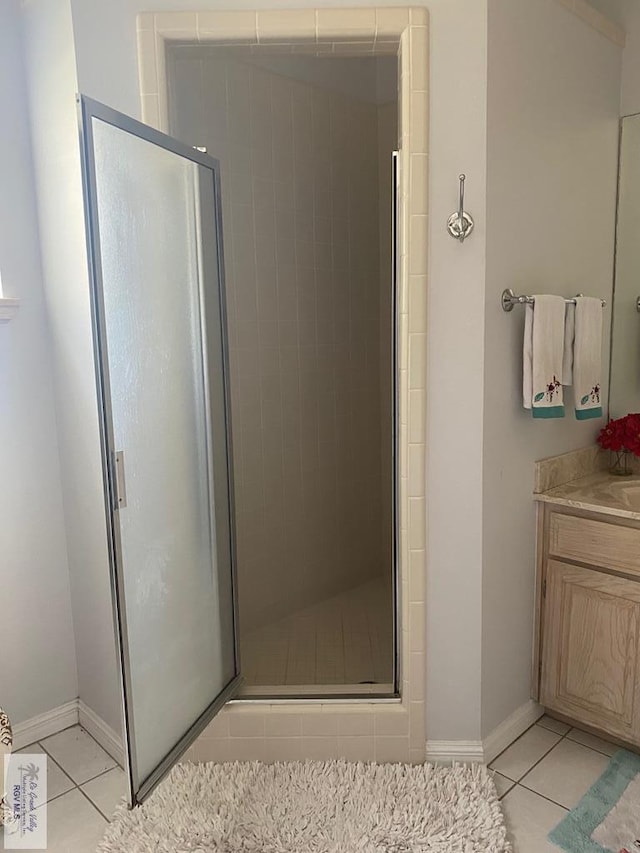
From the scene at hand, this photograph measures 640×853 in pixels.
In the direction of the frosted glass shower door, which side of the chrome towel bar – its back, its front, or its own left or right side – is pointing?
right

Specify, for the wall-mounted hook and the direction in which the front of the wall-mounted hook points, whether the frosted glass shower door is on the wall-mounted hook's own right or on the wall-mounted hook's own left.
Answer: on the wall-mounted hook's own right

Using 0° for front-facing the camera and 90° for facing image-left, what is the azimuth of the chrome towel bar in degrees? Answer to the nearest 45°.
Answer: approximately 315°

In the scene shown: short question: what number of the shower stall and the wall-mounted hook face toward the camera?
2
